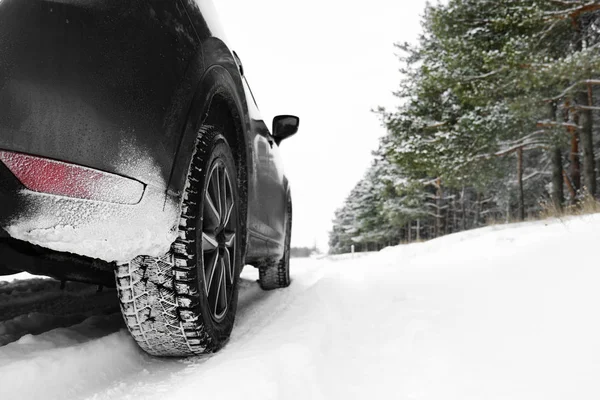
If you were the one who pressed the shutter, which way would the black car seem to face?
facing away from the viewer and to the right of the viewer
